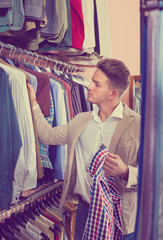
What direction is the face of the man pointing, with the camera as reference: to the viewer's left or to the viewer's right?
to the viewer's left

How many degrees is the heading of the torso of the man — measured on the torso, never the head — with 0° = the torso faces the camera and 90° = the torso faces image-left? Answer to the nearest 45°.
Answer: approximately 45°
